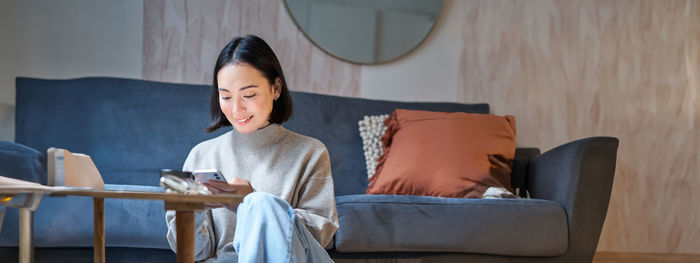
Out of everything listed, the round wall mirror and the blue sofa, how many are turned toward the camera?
2

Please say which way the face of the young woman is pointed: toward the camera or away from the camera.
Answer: toward the camera

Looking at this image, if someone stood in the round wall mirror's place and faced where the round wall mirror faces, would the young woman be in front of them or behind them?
in front

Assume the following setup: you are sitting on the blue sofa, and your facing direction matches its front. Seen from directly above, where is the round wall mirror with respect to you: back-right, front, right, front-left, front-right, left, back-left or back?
back

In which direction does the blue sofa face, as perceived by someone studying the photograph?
facing the viewer

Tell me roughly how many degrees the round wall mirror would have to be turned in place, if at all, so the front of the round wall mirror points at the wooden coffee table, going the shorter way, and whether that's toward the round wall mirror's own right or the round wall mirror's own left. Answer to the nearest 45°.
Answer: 0° — it already faces it

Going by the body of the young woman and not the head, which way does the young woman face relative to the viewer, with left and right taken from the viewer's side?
facing the viewer and to the left of the viewer

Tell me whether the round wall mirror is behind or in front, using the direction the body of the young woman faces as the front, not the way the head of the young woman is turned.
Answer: behind

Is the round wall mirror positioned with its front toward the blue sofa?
yes

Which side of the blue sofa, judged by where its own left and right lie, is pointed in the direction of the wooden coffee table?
front

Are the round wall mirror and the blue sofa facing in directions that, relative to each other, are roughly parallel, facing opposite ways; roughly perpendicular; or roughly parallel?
roughly parallel

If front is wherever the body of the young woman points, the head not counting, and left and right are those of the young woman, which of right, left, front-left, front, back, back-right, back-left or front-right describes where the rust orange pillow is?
back
